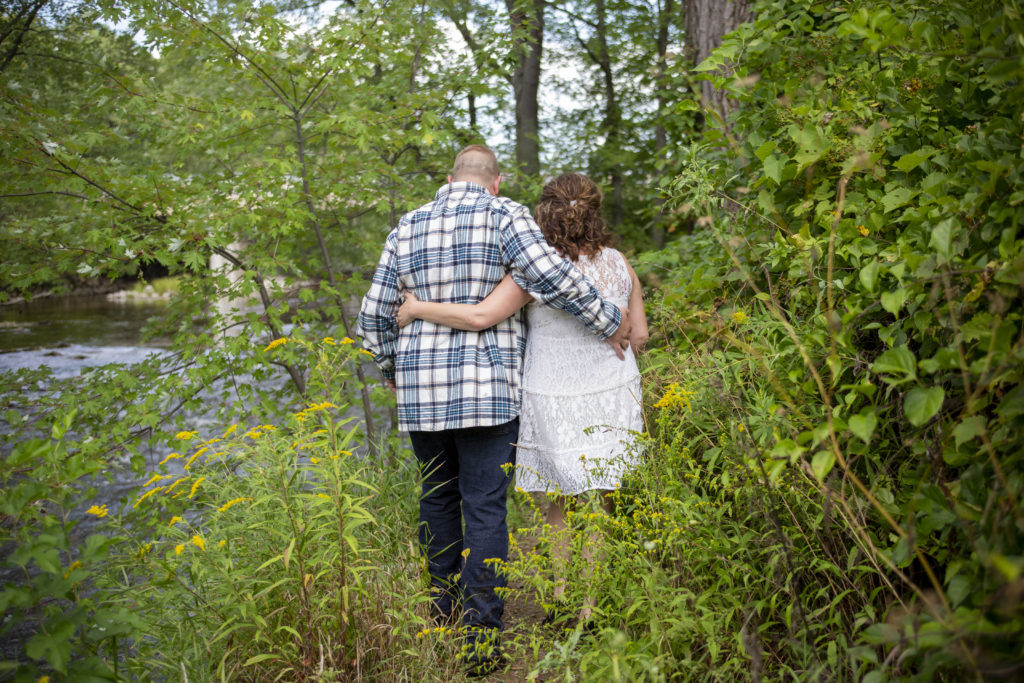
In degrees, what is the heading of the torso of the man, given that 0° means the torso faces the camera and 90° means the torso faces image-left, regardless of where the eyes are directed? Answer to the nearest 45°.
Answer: approximately 180°

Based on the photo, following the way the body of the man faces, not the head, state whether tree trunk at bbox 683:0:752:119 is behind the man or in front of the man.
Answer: in front

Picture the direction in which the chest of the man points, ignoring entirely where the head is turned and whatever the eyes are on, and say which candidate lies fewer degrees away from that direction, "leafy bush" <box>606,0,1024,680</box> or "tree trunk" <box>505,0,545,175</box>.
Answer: the tree trunk

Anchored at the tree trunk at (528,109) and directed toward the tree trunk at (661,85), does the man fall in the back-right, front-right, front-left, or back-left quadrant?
back-right

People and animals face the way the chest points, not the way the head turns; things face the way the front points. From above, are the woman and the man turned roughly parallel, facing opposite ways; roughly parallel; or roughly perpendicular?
roughly parallel

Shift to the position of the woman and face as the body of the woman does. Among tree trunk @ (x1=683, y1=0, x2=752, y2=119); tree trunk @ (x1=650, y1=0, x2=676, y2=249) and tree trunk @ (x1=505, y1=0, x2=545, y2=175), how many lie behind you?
0

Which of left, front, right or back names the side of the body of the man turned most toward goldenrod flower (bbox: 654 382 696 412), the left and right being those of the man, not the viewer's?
right

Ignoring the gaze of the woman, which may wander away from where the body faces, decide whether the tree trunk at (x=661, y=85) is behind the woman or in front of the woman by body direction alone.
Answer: in front

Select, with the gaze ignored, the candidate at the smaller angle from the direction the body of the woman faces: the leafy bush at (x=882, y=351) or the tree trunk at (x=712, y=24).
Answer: the tree trunk

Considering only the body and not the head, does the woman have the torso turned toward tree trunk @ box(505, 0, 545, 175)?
yes

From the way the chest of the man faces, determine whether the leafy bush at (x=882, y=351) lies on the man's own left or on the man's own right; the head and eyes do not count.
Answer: on the man's own right

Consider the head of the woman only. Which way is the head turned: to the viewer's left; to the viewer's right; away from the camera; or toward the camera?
away from the camera

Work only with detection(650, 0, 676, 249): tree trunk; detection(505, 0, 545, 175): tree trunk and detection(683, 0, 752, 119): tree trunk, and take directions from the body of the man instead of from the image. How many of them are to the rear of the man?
0

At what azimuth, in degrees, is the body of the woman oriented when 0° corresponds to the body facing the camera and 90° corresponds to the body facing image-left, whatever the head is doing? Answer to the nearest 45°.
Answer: approximately 180°
